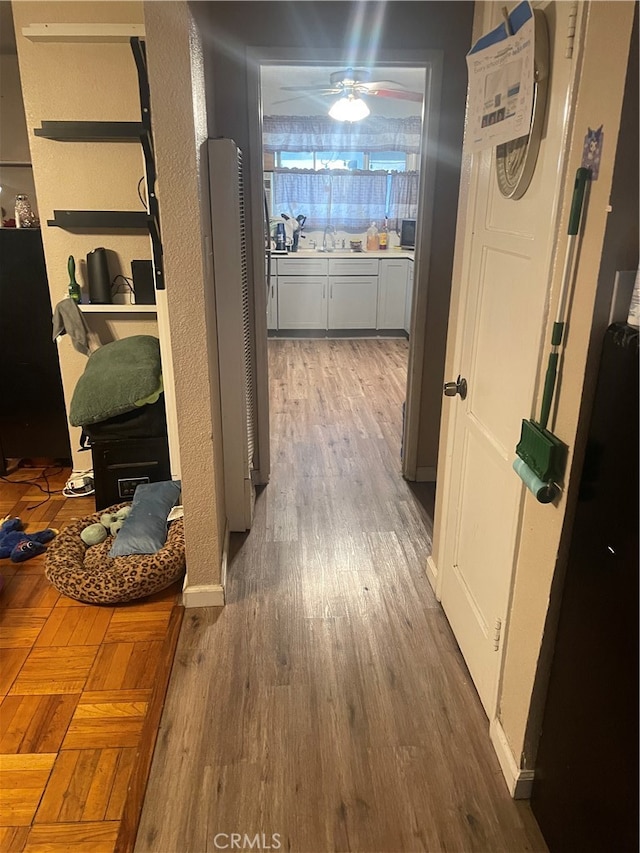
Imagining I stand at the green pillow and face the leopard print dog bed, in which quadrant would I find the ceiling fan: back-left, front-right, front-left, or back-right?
back-left

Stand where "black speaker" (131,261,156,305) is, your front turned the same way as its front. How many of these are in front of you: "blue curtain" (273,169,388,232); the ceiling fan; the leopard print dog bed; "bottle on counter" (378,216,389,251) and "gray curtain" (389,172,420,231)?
1

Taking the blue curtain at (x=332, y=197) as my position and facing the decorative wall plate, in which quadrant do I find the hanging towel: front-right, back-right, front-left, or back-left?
front-right

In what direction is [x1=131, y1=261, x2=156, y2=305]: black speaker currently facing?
toward the camera

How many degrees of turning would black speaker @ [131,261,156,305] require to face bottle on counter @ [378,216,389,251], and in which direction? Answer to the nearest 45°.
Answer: approximately 135° to its left

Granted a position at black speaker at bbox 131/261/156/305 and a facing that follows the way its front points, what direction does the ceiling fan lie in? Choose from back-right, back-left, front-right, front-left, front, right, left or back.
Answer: back-left

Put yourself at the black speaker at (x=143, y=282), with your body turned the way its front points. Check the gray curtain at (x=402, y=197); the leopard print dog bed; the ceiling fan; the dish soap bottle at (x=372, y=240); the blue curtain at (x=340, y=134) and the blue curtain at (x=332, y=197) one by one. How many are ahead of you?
1

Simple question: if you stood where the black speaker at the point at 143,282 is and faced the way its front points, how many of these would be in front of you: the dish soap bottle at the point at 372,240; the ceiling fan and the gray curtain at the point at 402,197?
0

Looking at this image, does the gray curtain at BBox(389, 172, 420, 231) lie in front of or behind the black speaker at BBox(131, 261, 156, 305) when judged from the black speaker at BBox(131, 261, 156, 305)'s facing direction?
behind

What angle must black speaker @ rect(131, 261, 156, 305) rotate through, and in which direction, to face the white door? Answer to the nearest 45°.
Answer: approximately 45° to its left

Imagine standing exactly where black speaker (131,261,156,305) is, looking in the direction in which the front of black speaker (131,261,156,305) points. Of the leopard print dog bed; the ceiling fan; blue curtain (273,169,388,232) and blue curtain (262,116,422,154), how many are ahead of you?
1
